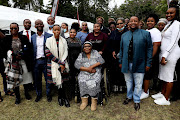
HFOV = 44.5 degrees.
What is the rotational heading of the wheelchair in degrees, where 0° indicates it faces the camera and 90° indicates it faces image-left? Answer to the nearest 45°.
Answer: approximately 0°

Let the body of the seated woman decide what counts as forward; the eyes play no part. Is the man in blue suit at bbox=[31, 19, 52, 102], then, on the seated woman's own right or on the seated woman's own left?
on the seated woman's own right

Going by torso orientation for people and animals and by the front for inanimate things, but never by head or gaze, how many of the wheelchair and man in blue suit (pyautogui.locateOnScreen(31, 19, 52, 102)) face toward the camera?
2

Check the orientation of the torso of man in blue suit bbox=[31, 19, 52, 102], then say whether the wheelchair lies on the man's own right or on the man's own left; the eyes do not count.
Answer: on the man's own left

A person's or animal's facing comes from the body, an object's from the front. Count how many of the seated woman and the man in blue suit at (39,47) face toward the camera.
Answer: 2

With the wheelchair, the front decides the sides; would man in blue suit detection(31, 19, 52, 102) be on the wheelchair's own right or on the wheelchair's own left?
on the wheelchair's own right

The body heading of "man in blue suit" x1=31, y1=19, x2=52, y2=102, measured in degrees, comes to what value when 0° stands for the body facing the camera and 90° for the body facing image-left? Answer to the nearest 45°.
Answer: approximately 0°
